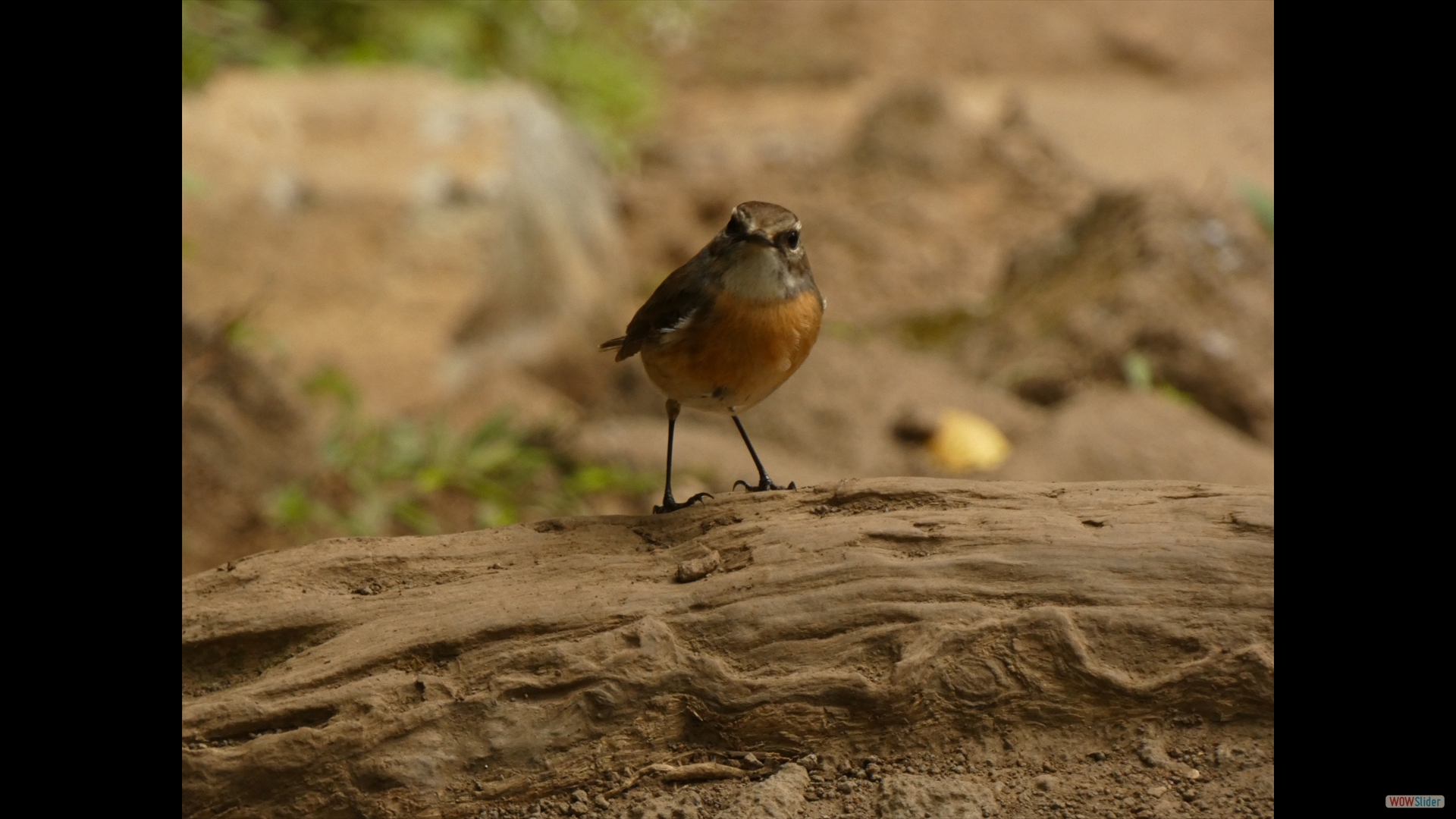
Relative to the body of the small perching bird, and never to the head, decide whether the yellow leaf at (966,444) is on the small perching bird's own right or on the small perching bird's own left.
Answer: on the small perching bird's own left

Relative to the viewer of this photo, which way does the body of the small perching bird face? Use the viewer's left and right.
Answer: facing the viewer and to the right of the viewer
